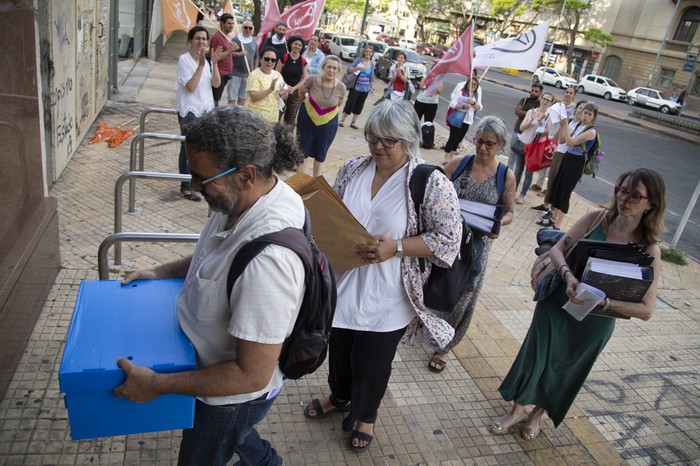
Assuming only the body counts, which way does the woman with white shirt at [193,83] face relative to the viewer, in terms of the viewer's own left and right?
facing the viewer and to the right of the viewer

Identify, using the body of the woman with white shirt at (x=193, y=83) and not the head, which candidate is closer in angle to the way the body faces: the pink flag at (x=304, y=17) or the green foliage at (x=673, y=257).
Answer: the green foliage

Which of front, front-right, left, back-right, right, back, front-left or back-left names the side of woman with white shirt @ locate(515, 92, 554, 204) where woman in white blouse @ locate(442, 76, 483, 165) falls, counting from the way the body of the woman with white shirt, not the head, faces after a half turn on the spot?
left

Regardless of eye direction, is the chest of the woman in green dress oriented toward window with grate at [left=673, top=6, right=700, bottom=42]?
no

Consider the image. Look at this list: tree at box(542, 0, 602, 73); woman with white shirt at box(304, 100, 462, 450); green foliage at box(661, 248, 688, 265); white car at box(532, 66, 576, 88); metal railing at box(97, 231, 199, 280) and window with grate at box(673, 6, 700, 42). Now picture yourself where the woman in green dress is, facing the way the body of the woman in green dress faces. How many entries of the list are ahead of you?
2

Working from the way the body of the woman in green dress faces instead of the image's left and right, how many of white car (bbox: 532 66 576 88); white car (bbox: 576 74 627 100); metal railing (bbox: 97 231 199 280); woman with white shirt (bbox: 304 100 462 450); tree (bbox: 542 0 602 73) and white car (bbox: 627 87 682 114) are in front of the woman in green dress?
2

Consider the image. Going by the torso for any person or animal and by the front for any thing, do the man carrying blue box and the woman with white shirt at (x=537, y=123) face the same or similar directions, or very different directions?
same or similar directions

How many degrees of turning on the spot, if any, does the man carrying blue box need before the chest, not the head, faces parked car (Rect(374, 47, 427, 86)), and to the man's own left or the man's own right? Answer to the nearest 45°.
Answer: approximately 90° to the man's own right

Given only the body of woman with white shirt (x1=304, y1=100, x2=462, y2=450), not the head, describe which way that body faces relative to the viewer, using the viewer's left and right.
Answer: facing the viewer and to the left of the viewer

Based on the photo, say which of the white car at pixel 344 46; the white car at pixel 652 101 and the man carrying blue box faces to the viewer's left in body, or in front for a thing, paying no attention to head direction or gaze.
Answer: the man carrying blue box

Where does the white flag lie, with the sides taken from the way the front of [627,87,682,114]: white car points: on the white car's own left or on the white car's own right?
on the white car's own right

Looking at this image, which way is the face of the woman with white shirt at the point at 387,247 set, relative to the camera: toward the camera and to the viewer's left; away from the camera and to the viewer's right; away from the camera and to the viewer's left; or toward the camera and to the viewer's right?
toward the camera and to the viewer's left

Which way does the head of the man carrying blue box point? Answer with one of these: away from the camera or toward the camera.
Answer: toward the camera

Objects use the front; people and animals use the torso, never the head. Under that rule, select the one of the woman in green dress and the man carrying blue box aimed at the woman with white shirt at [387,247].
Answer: the woman in green dress

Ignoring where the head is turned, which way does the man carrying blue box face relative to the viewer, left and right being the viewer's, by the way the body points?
facing to the left of the viewer

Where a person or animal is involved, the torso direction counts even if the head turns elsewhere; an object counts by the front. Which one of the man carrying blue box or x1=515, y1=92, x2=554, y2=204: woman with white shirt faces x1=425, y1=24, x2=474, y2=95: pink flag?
the woman with white shirt

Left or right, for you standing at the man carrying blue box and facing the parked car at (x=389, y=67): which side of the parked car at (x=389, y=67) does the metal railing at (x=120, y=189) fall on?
left
